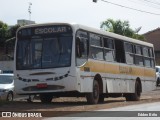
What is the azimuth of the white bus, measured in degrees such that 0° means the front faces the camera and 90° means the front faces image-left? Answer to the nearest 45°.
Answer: approximately 45°
